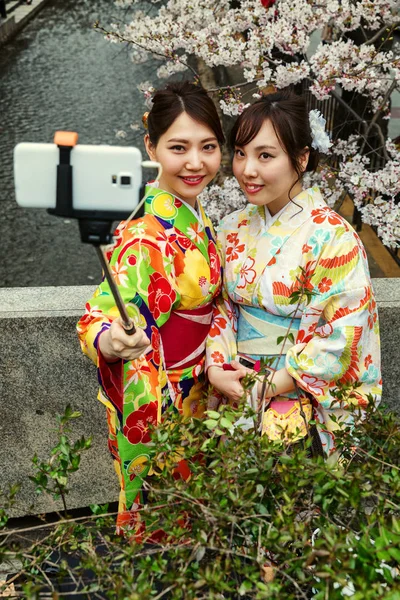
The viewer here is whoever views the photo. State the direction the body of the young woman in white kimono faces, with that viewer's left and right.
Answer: facing the viewer and to the left of the viewer

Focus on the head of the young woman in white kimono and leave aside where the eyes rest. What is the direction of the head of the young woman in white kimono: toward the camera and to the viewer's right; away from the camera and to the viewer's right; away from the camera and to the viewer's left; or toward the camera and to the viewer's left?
toward the camera and to the viewer's left

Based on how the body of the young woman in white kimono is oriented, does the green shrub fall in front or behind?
in front

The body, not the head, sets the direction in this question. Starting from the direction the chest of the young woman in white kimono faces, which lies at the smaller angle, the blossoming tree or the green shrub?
the green shrub

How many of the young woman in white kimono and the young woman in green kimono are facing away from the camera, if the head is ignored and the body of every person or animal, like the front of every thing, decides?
0

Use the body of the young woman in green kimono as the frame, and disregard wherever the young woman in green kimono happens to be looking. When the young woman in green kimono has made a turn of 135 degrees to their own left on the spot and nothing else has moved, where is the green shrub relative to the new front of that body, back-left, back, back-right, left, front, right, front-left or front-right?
back

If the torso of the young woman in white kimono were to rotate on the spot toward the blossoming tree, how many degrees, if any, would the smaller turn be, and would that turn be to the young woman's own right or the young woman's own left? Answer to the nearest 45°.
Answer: approximately 135° to the young woman's own right
